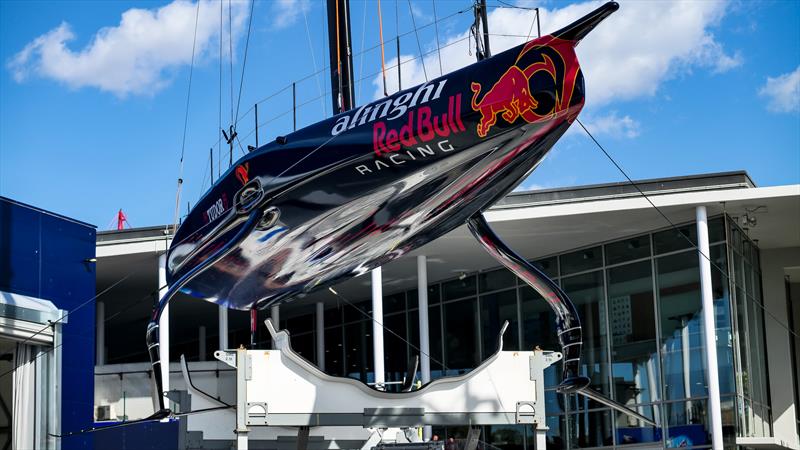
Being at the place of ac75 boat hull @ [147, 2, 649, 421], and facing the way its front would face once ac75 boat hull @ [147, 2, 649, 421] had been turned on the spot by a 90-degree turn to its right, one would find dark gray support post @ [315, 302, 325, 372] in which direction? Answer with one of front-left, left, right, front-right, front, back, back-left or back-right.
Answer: back-right

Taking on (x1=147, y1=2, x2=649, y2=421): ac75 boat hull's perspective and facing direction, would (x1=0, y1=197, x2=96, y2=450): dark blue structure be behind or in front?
behind

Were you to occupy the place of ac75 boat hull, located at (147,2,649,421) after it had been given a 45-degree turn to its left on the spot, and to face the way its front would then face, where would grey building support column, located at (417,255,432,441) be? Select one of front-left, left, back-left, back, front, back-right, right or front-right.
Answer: left

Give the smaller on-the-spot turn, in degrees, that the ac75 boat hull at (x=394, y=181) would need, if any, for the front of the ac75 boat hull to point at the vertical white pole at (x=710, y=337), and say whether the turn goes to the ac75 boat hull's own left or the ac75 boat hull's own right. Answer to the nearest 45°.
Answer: approximately 90° to the ac75 boat hull's own left

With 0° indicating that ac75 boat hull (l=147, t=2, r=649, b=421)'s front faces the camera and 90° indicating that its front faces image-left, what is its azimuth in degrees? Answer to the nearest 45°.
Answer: approximately 315°

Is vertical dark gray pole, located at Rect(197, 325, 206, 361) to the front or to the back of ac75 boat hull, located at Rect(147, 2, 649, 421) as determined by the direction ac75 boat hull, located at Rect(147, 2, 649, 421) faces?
to the back

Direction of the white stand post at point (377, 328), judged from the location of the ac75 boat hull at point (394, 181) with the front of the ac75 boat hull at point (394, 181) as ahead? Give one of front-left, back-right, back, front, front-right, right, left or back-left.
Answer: back-left
